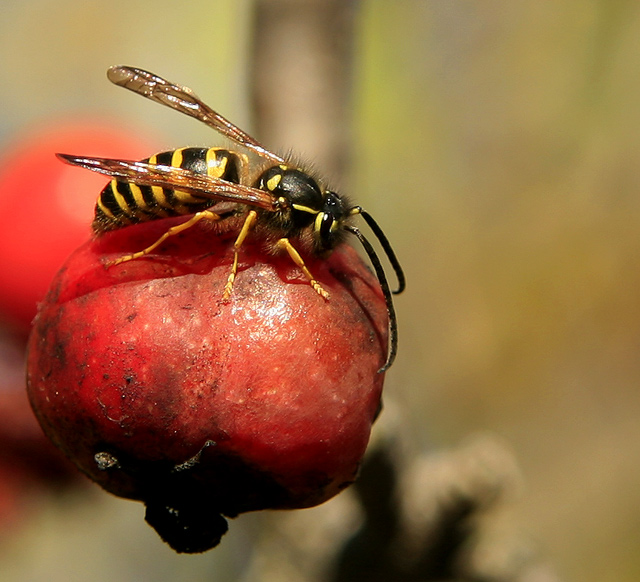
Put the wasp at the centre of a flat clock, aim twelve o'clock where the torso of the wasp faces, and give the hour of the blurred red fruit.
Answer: The blurred red fruit is roughly at 8 o'clock from the wasp.

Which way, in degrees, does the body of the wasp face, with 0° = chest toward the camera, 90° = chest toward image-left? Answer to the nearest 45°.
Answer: approximately 270°
